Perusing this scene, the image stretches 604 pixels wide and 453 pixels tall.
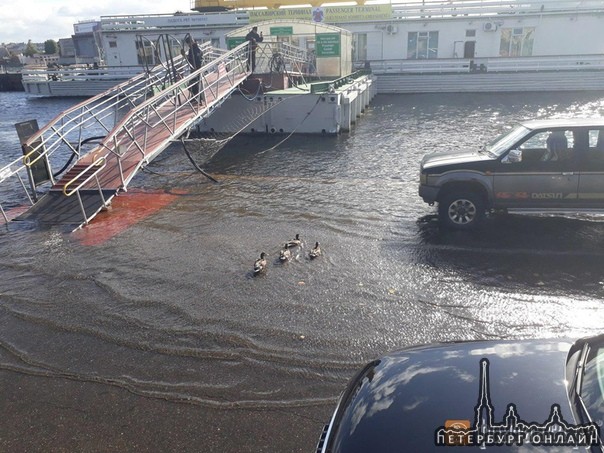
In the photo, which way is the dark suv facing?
to the viewer's left

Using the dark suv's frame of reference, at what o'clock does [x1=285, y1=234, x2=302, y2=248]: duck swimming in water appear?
The duck swimming in water is roughly at 11 o'clock from the dark suv.

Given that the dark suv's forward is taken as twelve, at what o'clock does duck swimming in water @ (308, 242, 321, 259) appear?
The duck swimming in water is roughly at 11 o'clock from the dark suv.

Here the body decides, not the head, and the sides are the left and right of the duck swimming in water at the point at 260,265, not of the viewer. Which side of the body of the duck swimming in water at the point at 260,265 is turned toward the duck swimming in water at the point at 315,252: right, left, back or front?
front

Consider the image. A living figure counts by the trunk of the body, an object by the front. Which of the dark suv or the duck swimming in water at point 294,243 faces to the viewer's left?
the dark suv

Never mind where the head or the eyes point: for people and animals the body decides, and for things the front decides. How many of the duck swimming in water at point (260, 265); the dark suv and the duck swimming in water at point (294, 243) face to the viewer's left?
1

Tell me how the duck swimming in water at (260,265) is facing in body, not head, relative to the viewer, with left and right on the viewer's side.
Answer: facing away from the viewer and to the right of the viewer

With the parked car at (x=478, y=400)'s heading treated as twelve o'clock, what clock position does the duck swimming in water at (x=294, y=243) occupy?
The duck swimming in water is roughly at 2 o'clock from the parked car.

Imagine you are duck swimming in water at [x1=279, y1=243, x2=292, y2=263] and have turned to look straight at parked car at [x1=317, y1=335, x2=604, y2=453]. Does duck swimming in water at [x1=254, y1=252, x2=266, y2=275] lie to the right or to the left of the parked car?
right

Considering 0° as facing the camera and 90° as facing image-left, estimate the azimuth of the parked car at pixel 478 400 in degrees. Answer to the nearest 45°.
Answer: approximately 90°

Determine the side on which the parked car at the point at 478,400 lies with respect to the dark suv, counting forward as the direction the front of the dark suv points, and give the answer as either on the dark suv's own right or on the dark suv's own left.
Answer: on the dark suv's own left
